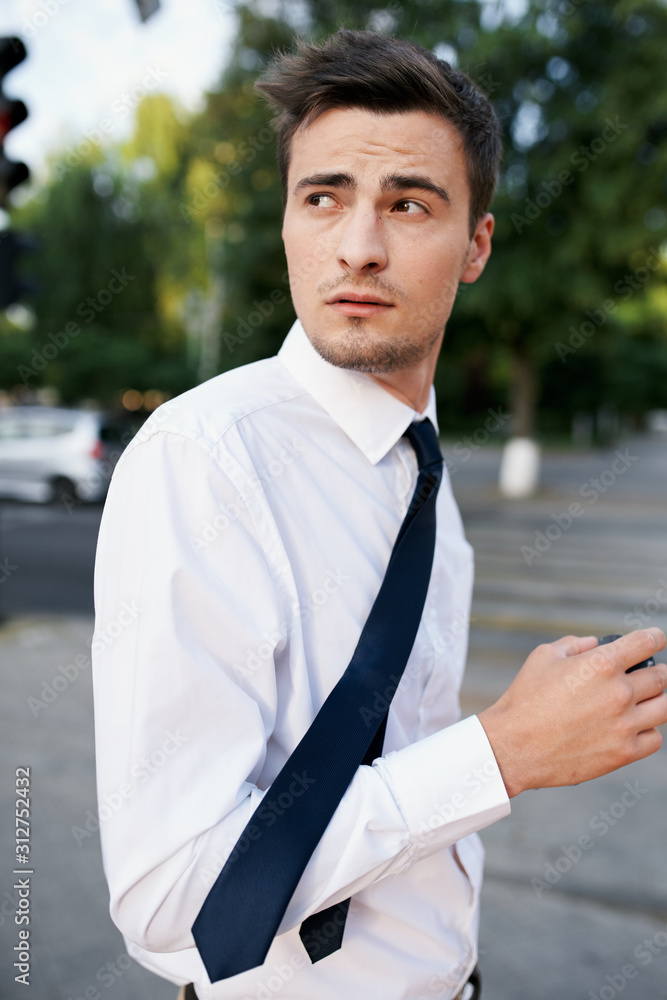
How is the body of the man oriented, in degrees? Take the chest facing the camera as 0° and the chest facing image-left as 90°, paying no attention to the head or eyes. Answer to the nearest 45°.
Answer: approximately 315°

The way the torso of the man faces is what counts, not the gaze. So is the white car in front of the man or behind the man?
behind

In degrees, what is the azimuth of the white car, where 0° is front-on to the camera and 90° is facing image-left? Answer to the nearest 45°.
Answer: approximately 135°

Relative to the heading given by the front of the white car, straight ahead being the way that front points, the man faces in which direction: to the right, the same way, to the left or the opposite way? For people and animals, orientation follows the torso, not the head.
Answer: the opposite way

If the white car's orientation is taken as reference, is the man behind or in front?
behind
